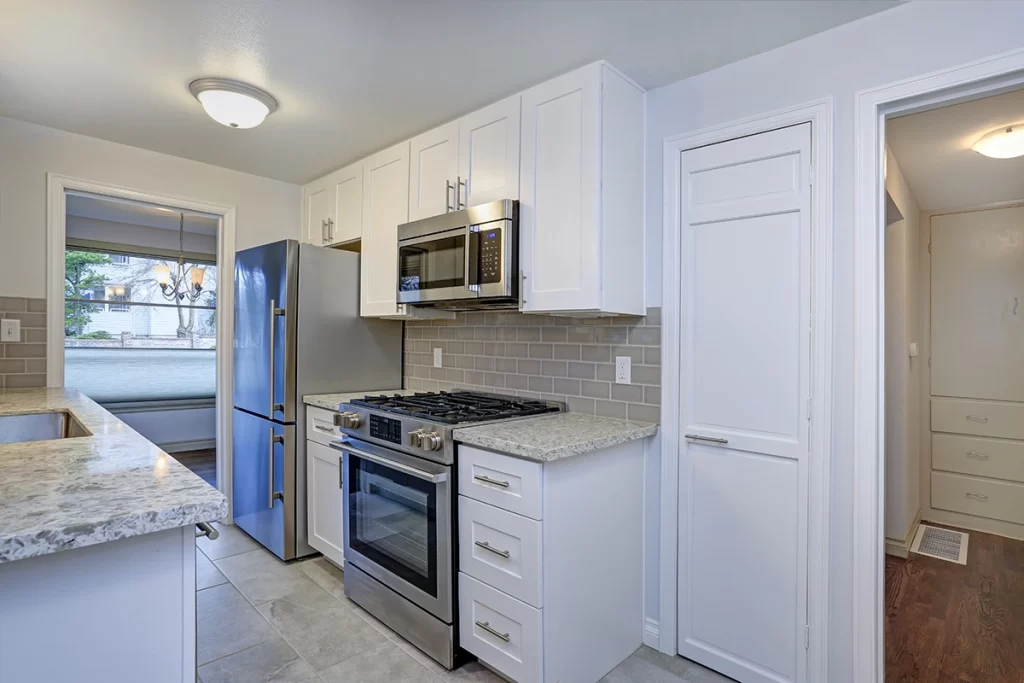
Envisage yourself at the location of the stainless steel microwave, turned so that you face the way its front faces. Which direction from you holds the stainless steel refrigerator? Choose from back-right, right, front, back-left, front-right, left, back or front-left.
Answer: right

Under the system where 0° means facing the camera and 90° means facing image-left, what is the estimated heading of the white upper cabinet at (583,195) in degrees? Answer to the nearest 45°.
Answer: approximately 45°

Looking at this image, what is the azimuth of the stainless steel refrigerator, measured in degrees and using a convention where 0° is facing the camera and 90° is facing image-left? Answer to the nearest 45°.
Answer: approximately 45°

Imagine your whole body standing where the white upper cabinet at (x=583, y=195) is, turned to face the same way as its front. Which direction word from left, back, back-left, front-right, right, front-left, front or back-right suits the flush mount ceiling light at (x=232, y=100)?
front-right

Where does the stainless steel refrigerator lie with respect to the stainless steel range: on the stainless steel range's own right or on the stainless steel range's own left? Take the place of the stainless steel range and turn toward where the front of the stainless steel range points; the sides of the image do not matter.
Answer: on the stainless steel range's own right

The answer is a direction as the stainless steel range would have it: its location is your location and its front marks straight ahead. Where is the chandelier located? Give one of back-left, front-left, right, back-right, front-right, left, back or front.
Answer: right

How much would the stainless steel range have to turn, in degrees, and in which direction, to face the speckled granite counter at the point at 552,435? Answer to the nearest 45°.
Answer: approximately 90° to its left

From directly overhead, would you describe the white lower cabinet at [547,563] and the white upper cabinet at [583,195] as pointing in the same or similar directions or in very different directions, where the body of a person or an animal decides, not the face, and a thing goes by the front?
same or similar directions

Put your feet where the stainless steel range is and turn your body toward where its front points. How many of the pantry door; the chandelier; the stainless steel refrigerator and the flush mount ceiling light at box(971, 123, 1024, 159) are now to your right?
2

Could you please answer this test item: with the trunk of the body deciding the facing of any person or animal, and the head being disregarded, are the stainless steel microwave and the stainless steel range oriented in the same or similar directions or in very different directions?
same or similar directions

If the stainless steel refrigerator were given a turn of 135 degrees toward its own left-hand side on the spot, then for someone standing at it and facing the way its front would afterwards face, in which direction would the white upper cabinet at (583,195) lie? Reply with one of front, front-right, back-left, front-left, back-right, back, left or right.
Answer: front-right

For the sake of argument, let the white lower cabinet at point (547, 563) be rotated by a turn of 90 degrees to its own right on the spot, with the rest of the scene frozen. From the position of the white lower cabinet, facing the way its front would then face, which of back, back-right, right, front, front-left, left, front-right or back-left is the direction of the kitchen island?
left

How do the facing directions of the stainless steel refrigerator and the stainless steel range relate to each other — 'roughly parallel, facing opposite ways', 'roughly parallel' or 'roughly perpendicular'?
roughly parallel
